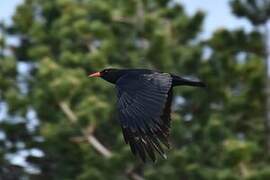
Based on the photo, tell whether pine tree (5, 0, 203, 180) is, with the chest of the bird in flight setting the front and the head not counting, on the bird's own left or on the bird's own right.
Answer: on the bird's own right

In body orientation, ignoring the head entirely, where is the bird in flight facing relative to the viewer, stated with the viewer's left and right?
facing to the left of the viewer
